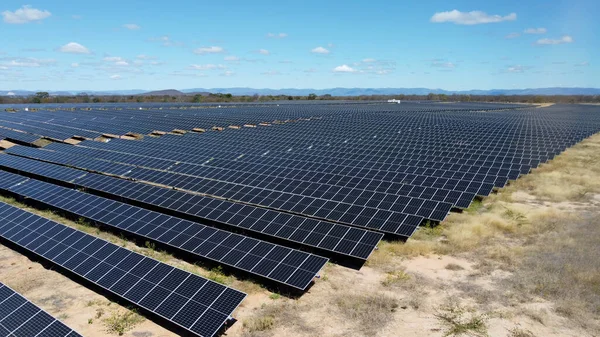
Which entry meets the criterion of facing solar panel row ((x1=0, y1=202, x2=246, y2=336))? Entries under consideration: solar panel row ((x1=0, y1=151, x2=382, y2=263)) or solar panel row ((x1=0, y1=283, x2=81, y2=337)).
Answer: solar panel row ((x1=0, y1=151, x2=382, y2=263))

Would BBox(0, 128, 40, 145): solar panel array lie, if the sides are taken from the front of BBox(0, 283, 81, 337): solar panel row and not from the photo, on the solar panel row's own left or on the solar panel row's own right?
on the solar panel row's own right

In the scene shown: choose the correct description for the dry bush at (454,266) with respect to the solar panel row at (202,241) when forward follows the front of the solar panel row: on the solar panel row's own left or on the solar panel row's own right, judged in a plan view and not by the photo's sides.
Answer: on the solar panel row's own left

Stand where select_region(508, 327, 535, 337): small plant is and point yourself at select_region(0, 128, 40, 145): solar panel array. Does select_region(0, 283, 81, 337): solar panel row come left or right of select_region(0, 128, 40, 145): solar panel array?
left

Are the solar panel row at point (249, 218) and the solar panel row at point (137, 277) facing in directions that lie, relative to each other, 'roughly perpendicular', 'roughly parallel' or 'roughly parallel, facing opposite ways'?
roughly parallel

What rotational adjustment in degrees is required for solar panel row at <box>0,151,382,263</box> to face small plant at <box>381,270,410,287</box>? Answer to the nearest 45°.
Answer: approximately 90° to its left

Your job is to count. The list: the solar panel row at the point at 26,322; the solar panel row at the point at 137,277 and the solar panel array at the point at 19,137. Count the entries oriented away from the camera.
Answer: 0

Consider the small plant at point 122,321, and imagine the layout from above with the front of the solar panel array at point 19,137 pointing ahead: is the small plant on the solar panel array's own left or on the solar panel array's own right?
on the solar panel array's own left

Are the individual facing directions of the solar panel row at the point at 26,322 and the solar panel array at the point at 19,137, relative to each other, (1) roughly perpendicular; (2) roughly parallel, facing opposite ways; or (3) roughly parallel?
roughly parallel

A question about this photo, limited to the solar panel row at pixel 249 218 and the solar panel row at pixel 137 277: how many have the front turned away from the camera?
0

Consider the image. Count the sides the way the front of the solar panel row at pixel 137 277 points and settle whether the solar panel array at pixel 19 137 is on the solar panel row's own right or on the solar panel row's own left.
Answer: on the solar panel row's own right

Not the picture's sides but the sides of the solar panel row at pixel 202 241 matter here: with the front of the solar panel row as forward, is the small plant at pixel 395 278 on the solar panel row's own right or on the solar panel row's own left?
on the solar panel row's own left

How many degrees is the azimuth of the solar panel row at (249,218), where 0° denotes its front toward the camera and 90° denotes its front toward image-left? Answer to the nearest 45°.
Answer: approximately 45°
